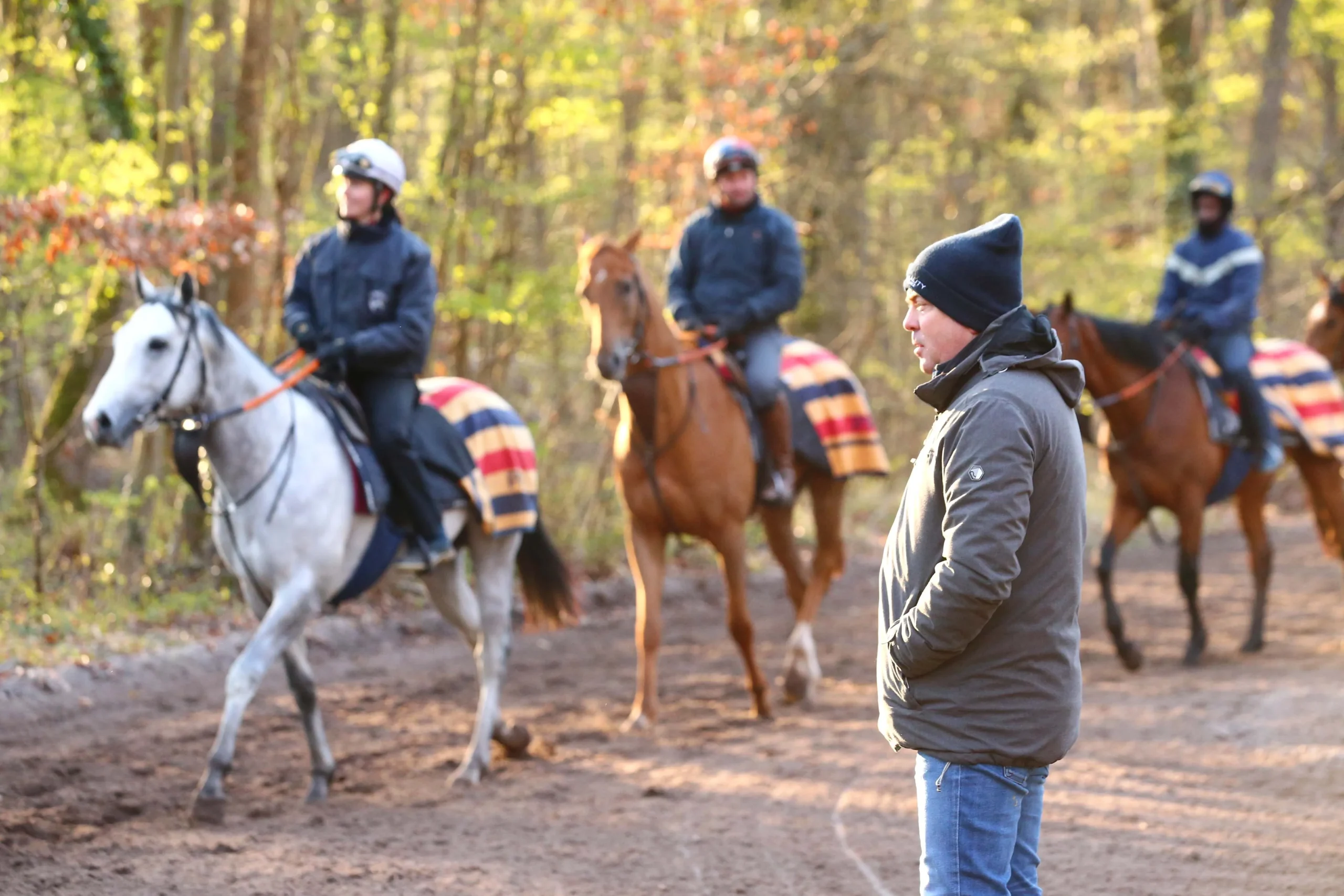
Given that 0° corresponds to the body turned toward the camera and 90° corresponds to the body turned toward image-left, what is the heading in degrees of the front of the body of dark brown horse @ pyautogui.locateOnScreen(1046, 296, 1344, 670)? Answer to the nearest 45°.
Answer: approximately 45°

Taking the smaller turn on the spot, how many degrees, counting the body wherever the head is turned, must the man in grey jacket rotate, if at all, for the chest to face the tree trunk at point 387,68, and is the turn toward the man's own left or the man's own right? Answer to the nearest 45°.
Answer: approximately 45° to the man's own right

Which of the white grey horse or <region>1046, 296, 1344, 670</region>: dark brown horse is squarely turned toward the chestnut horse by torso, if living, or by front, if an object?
the dark brown horse

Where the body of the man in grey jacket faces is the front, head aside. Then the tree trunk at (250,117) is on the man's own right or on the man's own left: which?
on the man's own right

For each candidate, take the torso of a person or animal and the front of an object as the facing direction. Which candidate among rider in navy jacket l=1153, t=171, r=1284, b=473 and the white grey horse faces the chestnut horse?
the rider in navy jacket

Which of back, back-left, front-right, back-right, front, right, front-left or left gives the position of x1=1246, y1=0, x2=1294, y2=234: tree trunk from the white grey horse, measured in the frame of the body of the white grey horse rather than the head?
back

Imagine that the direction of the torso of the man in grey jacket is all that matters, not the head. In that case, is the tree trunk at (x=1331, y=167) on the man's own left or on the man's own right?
on the man's own right

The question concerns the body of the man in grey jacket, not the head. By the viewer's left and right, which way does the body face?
facing to the left of the viewer
